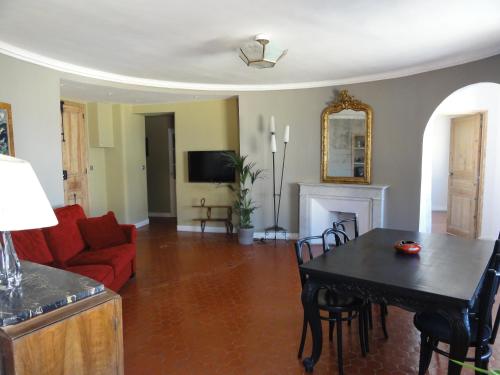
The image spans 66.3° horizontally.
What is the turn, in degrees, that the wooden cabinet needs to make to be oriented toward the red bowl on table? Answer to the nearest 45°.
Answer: approximately 45° to its left

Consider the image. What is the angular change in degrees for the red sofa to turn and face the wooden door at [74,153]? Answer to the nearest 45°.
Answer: approximately 135° to its left

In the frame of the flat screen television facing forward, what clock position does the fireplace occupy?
The fireplace is roughly at 10 o'clock from the flat screen television.

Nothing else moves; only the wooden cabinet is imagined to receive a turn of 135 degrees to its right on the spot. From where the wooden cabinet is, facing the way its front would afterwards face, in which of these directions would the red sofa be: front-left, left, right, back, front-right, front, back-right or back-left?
right

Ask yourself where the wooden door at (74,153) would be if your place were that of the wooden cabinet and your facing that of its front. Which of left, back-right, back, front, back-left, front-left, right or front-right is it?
back-left

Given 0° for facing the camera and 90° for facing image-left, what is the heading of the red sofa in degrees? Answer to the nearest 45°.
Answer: approximately 315°

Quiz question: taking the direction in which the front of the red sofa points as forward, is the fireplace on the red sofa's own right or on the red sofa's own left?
on the red sofa's own left

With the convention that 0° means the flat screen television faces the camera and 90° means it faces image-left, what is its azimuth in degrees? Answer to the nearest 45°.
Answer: approximately 0°

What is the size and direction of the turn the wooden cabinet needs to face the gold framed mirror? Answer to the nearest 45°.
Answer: approximately 90° to its left

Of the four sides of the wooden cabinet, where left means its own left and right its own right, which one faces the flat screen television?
left

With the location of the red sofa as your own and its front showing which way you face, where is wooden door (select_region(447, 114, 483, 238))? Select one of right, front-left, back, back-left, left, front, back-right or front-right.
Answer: front-left

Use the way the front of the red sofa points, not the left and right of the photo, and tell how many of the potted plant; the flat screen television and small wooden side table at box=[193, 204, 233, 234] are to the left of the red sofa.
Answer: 3
